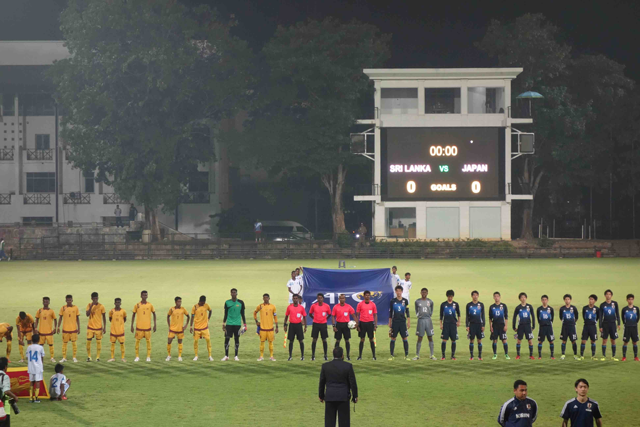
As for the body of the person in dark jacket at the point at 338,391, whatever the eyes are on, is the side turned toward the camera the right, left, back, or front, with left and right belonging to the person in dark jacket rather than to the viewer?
back

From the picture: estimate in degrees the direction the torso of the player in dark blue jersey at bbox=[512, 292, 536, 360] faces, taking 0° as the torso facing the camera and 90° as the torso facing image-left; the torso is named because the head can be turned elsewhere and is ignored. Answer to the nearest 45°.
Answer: approximately 0°

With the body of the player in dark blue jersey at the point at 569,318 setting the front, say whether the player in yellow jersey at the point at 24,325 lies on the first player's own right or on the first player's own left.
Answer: on the first player's own right

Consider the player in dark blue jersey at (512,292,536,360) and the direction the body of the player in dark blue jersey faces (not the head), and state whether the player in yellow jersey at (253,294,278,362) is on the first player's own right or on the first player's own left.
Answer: on the first player's own right

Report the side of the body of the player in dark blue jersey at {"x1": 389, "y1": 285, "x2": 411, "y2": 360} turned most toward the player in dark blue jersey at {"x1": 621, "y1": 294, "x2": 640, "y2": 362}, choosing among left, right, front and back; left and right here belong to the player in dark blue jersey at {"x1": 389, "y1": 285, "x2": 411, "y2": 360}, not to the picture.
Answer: left
